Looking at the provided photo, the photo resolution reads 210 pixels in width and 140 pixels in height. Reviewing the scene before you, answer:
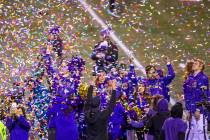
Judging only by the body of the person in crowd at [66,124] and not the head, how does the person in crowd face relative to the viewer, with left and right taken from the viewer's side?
facing away from the viewer

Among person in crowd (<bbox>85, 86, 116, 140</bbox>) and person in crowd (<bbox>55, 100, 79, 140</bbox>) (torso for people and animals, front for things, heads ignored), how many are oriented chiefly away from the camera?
2

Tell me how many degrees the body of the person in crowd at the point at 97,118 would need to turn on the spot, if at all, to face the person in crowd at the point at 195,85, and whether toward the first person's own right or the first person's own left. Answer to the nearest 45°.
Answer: approximately 45° to the first person's own right

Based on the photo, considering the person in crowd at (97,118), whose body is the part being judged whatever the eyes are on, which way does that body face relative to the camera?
away from the camera

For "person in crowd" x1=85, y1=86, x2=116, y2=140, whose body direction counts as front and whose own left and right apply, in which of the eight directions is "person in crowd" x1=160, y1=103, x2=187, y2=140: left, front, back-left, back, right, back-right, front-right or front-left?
right
